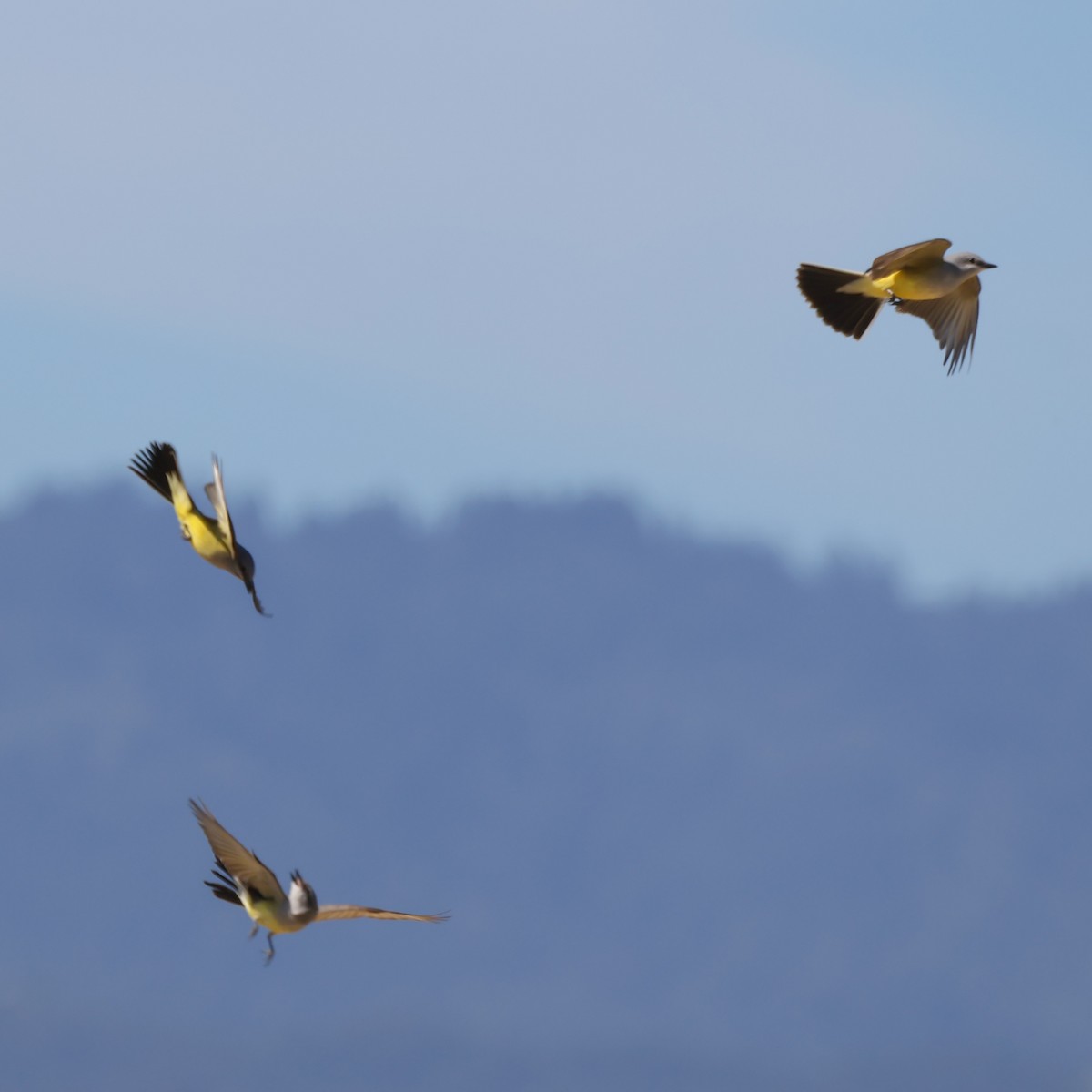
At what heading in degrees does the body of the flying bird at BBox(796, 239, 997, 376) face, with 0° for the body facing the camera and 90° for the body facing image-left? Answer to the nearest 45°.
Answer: approximately 270°

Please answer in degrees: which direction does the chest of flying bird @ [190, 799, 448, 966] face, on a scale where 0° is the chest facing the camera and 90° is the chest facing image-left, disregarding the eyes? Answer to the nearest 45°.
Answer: approximately 315°

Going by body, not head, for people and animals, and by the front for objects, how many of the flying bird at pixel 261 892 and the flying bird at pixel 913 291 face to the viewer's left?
0
